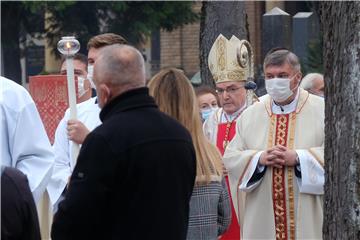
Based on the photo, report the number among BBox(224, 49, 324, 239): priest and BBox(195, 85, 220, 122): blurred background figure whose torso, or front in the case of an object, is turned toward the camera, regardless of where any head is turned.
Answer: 2

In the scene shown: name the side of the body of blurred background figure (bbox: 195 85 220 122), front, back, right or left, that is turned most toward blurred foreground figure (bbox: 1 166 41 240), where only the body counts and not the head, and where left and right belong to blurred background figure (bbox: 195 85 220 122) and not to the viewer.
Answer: front

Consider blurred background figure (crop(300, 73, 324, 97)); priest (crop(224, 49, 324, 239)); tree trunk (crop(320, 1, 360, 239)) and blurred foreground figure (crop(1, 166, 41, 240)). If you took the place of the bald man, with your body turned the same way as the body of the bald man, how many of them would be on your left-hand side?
1

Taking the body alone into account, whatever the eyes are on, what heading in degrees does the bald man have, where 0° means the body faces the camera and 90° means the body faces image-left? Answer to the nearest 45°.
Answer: approximately 135°

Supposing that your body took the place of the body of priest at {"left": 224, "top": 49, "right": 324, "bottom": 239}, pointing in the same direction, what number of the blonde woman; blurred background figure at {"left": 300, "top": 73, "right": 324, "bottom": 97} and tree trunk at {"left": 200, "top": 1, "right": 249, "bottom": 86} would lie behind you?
2

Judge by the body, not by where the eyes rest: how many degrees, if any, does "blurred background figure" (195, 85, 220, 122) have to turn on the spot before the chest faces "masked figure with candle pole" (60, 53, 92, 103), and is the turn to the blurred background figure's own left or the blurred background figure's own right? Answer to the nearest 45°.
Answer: approximately 45° to the blurred background figure's own right

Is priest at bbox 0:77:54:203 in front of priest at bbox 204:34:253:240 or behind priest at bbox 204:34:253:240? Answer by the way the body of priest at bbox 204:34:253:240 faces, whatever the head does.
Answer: in front

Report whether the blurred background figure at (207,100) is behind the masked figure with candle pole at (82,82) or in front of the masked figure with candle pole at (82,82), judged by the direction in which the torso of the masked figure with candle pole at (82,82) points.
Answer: behind

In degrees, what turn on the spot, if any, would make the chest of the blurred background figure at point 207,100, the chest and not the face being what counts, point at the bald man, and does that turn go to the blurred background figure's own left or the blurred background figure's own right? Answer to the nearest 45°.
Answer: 0° — they already face them

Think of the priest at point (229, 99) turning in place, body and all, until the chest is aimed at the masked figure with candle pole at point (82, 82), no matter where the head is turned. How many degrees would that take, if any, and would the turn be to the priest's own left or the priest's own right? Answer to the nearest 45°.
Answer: approximately 45° to the priest's own right

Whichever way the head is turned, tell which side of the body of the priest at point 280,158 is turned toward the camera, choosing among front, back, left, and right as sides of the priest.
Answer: front

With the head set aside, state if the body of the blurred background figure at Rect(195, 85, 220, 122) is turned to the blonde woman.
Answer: yes

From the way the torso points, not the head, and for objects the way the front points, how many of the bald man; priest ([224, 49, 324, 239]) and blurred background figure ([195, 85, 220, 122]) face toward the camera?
2
